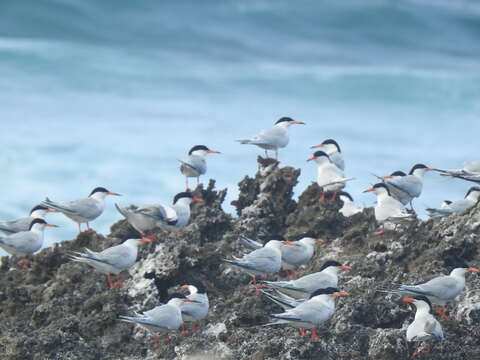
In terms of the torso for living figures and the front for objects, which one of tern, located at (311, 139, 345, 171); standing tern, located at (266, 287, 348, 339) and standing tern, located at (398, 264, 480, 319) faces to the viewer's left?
the tern

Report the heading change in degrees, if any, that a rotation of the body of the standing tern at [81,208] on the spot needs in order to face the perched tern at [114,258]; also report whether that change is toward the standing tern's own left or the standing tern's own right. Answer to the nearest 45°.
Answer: approximately 90° to the standing tern's own right

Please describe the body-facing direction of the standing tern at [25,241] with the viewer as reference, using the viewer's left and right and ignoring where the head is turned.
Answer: facing to the right of the viewer

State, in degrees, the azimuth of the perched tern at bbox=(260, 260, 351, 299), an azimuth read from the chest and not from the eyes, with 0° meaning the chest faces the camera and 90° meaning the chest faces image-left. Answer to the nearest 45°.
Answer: approximately 270°

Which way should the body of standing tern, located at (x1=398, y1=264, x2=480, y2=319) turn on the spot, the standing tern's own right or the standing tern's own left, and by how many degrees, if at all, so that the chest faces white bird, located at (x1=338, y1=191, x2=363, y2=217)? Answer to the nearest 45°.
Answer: approximately 90° to the standing tern's own left

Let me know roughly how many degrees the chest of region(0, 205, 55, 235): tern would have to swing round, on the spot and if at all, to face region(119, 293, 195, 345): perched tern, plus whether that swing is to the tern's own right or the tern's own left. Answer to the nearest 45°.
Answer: approximately 90° to the tern's own right

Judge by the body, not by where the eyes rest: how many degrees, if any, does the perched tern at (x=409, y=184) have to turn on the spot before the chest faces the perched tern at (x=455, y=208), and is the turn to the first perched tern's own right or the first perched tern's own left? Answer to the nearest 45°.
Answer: approximately 45° to the first perched tern's own right

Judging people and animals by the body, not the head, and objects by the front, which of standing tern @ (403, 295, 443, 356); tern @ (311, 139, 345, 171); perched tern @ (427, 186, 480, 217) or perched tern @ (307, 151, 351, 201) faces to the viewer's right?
perched tern @ (427, 186, 480, 217)

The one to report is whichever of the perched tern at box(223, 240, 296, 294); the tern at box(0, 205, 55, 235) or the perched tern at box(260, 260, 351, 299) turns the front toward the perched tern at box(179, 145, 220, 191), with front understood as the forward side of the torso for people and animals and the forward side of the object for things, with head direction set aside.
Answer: the tern

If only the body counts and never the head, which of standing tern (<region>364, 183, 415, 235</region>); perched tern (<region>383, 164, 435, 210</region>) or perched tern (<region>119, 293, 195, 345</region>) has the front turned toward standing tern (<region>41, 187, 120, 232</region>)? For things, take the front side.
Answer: standing tern (<region>364, 183, 415, 235</region>)

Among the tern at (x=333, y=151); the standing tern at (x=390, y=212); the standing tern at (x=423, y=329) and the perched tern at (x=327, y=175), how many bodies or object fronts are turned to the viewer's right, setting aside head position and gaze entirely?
0

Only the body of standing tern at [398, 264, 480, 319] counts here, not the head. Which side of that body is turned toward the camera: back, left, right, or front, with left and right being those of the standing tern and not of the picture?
right

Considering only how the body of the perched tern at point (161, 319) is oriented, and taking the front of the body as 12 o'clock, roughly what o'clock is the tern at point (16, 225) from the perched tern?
The tern is roughly at 8 o'clock from the perched tern.

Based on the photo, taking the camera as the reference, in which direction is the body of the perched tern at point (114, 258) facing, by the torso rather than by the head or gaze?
to the viewer's right

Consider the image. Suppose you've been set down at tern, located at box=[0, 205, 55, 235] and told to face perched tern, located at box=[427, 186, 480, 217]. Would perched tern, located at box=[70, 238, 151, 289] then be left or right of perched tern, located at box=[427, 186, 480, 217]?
right

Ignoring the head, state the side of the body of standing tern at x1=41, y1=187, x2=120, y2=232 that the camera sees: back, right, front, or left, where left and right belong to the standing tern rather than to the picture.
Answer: right

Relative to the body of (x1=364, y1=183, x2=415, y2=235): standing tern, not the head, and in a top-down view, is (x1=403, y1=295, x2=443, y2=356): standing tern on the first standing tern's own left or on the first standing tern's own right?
on the first standing tern's own left
